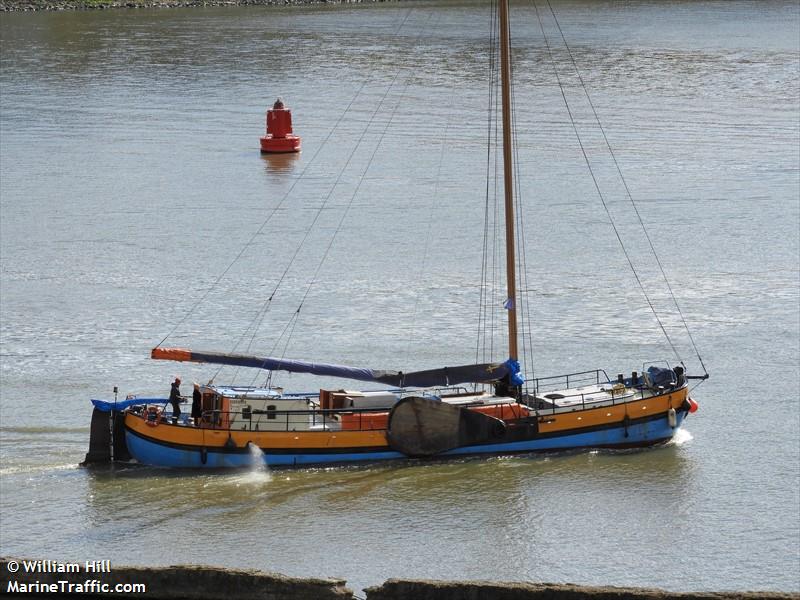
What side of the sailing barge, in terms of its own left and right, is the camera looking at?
right

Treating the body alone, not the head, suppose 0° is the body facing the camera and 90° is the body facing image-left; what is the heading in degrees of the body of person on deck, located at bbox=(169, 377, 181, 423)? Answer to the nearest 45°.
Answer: approximately 270°
